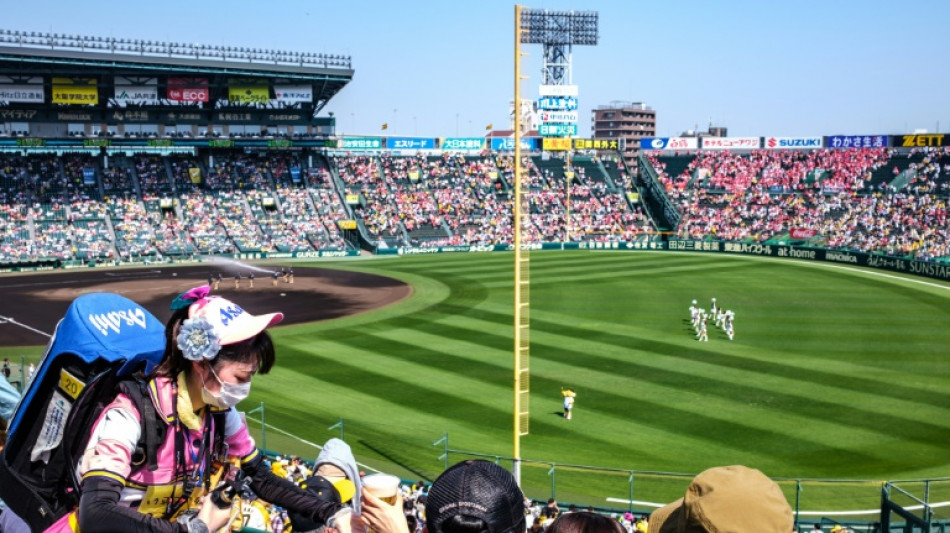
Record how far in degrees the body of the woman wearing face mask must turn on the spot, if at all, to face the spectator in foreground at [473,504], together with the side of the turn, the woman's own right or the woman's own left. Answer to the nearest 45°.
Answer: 0° — they already face them

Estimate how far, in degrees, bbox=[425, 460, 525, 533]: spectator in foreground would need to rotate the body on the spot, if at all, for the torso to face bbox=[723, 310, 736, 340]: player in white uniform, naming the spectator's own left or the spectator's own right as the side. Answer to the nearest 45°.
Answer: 0° — they already face them

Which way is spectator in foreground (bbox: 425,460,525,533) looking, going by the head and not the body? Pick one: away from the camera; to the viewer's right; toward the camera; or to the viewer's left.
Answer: away from the camera

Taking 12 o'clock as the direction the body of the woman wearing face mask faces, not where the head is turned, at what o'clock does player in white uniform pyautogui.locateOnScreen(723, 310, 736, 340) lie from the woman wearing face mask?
The player in white uniform is roughly at 9 o'clock from the woman wearing face mask.

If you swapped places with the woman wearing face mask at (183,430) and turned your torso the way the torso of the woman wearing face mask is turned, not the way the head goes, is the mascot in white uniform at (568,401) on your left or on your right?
on your left

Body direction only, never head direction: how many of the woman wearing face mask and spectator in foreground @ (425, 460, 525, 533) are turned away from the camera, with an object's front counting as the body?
1

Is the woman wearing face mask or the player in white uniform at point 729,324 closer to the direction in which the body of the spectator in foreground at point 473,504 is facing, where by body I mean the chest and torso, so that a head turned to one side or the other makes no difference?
the player in white uniform

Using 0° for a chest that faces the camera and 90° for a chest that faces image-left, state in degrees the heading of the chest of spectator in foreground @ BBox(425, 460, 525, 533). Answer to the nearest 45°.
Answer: approximately 180°

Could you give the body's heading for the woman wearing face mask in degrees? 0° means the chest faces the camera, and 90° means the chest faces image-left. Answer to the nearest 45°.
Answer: approximately 315°

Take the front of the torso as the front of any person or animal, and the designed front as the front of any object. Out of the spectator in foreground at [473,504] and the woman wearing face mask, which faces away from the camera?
the spectator in foreground

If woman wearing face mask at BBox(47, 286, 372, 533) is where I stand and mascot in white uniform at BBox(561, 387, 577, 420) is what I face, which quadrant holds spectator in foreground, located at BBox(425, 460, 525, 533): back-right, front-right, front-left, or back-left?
back-right

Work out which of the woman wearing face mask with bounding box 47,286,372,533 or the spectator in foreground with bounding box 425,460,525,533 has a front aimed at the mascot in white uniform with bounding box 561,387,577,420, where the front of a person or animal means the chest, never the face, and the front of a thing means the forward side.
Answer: the spectator in foreground
